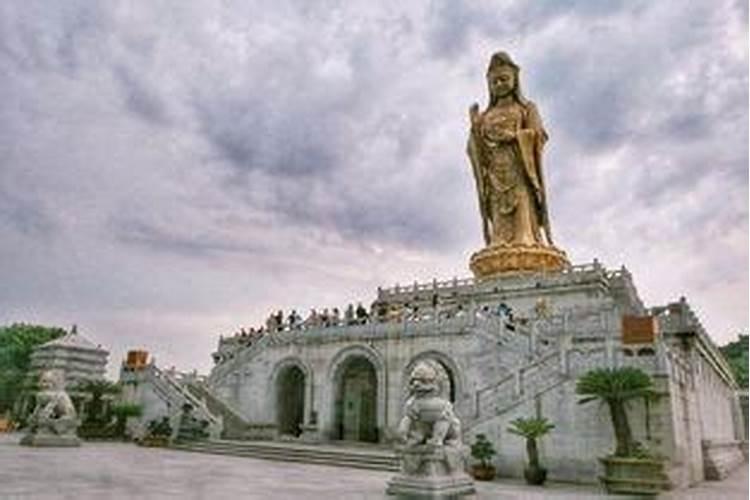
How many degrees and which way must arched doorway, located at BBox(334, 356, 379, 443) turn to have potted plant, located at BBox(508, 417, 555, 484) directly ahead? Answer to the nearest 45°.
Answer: approximately 45° to its left

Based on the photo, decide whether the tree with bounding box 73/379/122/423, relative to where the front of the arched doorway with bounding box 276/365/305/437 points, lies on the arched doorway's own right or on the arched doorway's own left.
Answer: on the arched doorway's own right

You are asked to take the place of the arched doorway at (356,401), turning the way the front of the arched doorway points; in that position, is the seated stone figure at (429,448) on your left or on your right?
on your left

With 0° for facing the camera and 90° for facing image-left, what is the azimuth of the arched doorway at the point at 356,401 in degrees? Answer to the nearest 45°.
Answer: approximately 45°

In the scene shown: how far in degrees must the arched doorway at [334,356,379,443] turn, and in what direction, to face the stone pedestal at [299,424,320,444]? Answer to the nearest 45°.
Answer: approximately 45° to its right

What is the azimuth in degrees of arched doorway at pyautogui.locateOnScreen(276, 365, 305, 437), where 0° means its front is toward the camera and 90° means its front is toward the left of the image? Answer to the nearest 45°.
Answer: approximately 45°

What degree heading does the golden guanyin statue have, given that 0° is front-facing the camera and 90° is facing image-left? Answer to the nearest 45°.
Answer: approximately 45°

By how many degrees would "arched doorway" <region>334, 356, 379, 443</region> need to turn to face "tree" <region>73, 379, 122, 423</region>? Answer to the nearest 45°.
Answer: approximately 45° to its right
